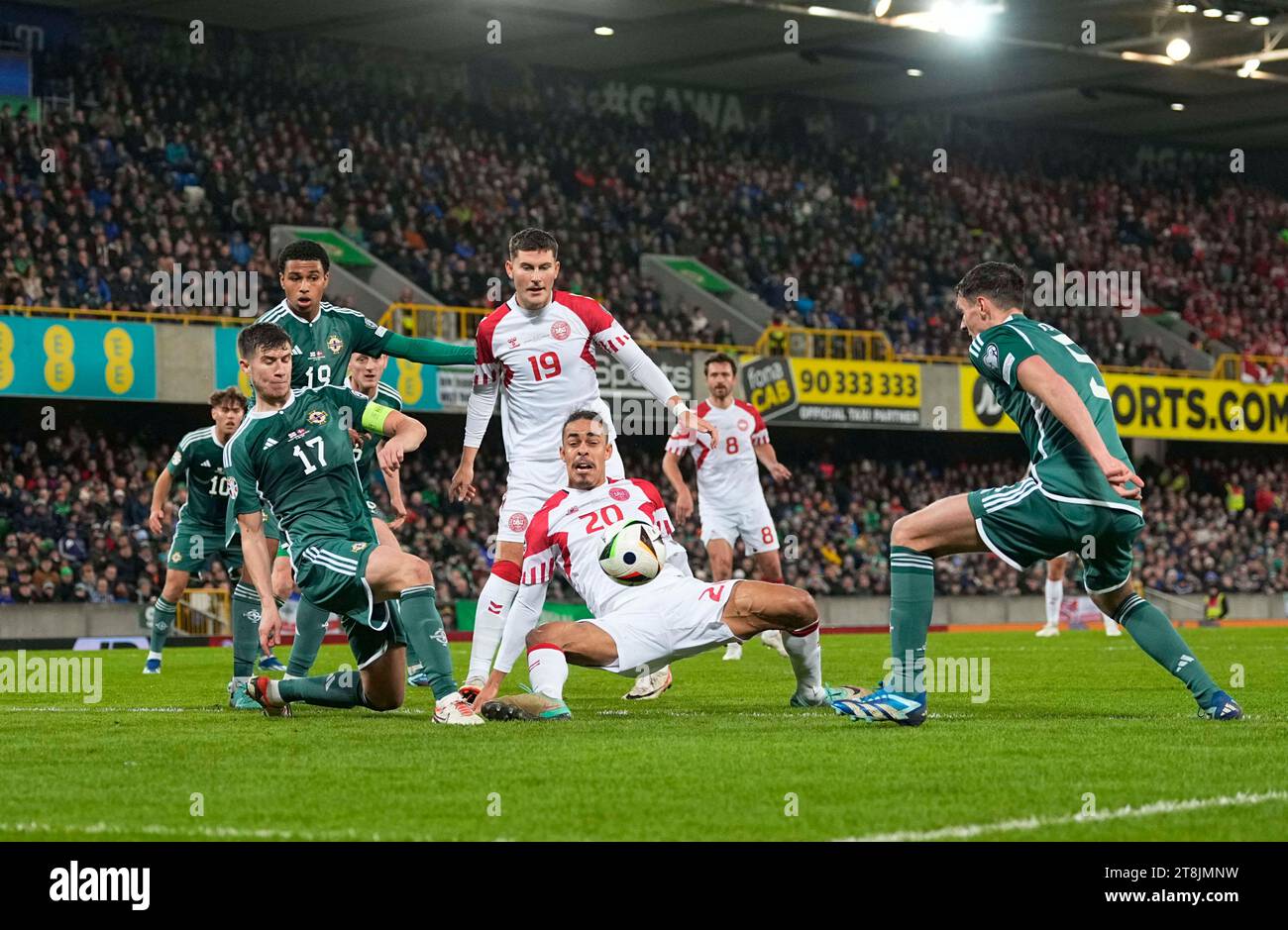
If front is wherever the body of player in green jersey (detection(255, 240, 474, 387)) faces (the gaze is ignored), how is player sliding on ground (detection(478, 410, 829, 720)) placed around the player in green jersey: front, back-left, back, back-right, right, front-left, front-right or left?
front-left

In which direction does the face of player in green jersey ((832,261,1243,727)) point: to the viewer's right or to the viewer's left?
to the viewer's left

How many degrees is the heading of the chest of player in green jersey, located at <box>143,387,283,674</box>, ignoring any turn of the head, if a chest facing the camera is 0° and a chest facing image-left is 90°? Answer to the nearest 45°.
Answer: approximately 315°

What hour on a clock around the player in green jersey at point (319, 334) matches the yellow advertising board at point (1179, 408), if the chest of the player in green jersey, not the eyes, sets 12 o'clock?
The yellow advertising board is roughly at 7 o'clock from the player in green jersey.

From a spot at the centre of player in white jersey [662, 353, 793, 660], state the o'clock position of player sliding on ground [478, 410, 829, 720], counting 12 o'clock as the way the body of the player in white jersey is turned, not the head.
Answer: The player sliding on ground is roughly at 12 o'clock from the player in white jersey.

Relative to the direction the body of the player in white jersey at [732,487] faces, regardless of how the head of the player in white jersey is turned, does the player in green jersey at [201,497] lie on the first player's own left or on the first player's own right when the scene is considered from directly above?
on the first player's own right

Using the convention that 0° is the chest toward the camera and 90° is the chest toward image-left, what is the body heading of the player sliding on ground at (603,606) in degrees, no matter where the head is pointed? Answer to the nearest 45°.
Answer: approximately 0°

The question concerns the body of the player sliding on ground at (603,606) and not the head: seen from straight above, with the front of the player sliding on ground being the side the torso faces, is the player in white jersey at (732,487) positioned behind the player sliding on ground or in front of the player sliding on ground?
behind

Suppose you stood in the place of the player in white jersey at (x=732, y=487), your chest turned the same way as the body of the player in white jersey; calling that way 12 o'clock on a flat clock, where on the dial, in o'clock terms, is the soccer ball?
The soccer ball is roughly at 12 o'clock from the player in white jersey.
